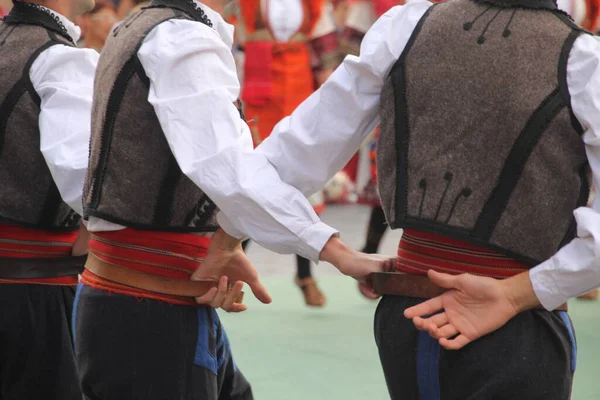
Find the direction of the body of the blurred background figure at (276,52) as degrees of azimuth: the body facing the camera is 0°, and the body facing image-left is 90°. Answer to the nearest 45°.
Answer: approximately 0°

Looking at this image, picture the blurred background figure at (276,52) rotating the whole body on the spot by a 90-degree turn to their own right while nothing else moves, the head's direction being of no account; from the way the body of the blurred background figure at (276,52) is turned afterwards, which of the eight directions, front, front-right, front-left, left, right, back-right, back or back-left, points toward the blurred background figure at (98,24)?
front-right

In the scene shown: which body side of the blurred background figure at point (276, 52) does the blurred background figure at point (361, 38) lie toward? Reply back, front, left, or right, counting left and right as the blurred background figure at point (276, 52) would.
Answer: left
